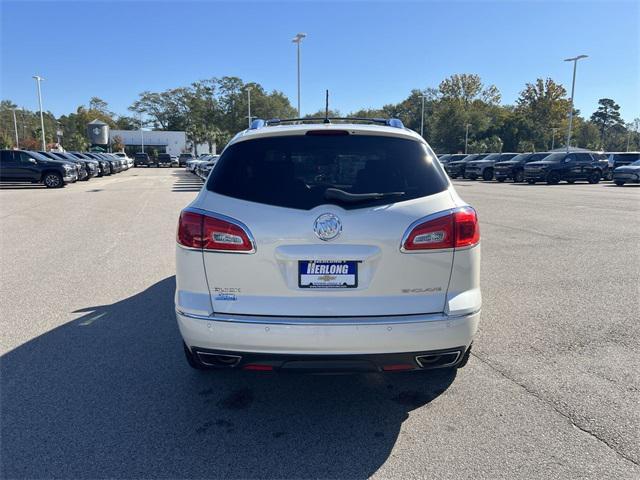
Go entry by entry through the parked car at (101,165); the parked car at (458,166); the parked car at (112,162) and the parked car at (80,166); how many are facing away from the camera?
0

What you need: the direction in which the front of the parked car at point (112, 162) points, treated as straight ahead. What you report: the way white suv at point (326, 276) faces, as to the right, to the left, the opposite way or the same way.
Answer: to the left

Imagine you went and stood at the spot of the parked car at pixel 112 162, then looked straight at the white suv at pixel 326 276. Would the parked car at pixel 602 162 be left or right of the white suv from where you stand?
left

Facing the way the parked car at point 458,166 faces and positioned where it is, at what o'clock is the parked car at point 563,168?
the parked car at point 563,168 is roughly at 9 o'clock from the parked car at point 458,166.

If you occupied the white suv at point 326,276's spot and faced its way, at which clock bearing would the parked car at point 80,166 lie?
The parked car is roughly at 11 o'clock from the white suv.

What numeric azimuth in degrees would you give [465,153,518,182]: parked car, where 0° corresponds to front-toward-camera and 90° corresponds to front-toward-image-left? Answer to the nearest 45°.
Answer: approximately 45°

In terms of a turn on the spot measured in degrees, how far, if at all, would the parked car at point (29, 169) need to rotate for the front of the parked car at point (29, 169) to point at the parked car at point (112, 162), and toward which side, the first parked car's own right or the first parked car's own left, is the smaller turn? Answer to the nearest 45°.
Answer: approximately 90° to the first parked car's own left

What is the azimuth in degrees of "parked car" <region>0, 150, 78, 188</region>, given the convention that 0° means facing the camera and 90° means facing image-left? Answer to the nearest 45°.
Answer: approximately 270°

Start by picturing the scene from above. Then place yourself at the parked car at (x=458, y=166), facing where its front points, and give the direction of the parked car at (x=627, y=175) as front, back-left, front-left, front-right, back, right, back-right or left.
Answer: left

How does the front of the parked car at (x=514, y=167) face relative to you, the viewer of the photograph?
facing the viewer and to the left of the viewer

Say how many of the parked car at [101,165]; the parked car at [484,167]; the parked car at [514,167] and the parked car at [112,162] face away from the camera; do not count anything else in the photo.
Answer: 0

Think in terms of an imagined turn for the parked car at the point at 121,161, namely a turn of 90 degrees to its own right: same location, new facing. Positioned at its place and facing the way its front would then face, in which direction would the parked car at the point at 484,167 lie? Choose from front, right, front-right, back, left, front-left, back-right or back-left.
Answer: left
